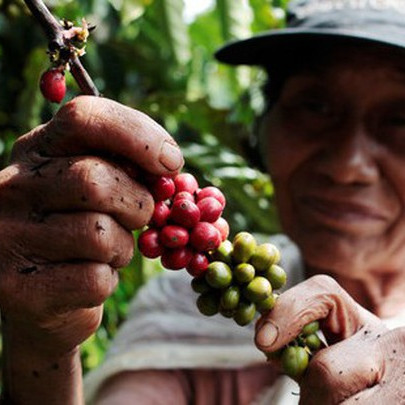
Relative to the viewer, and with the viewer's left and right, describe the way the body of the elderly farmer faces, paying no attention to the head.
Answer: facing the viewer

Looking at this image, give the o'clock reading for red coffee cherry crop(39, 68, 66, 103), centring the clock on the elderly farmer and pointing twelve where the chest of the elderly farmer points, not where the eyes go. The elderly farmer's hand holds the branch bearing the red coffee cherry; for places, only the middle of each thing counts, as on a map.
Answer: The red coffee cherry is roughly at 1 o'clock from the elderly farmer.

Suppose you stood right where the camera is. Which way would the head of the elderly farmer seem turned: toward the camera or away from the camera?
toward the camera
